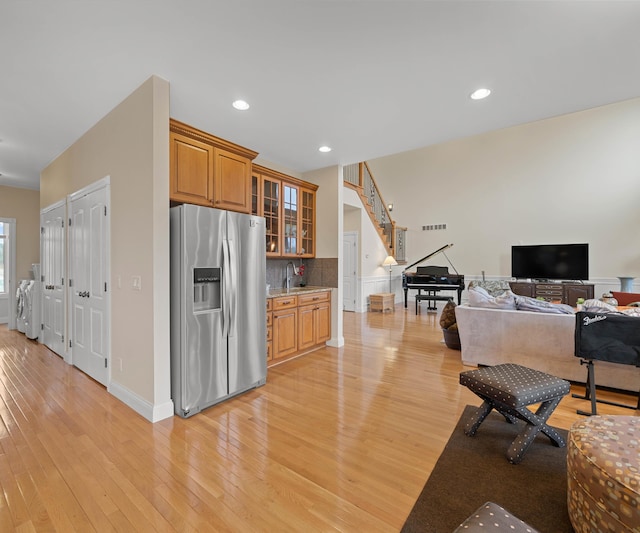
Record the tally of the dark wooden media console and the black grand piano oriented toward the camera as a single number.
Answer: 2

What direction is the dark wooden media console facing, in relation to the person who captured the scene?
facing the viewer

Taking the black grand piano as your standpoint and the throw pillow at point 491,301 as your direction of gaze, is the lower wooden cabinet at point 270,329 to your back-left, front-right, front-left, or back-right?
front-right

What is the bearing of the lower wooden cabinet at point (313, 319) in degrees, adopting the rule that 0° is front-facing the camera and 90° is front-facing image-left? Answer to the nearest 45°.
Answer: approximately 315°

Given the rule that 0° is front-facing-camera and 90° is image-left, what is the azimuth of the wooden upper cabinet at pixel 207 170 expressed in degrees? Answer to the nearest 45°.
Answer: approximately 315°

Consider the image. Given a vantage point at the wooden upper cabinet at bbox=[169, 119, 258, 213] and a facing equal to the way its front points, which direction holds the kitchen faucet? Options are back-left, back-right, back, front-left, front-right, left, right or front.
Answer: left

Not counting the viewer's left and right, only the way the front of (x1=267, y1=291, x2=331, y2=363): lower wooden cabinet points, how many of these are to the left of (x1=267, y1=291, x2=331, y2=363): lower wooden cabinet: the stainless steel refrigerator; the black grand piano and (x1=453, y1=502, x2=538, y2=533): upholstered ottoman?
1

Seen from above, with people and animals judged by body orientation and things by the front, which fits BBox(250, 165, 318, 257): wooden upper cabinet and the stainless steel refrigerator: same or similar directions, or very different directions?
same or similar directions

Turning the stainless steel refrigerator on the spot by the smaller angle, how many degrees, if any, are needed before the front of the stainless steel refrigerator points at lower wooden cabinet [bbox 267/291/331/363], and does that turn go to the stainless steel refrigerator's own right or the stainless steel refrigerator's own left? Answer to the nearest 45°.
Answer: approximately 90° to the stainless steel refrigerator's own left

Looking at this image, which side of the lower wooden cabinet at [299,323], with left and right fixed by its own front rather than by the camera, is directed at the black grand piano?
left

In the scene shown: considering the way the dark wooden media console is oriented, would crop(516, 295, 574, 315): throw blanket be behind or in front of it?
in front

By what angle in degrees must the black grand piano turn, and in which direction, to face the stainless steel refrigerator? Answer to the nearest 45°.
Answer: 0° — it already faces it

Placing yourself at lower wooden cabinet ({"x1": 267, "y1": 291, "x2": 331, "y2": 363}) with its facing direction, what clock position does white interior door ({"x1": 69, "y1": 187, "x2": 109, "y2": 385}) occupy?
The white interior door is roughly at 4 o'clock from the lower wooden cabinet.

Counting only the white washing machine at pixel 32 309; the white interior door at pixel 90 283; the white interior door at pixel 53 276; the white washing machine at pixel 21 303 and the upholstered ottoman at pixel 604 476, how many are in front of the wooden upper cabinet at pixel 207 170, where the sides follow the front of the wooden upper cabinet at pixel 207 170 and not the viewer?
1

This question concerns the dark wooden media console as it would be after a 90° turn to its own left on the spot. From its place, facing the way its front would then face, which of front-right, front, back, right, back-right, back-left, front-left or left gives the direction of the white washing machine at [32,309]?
back-right
